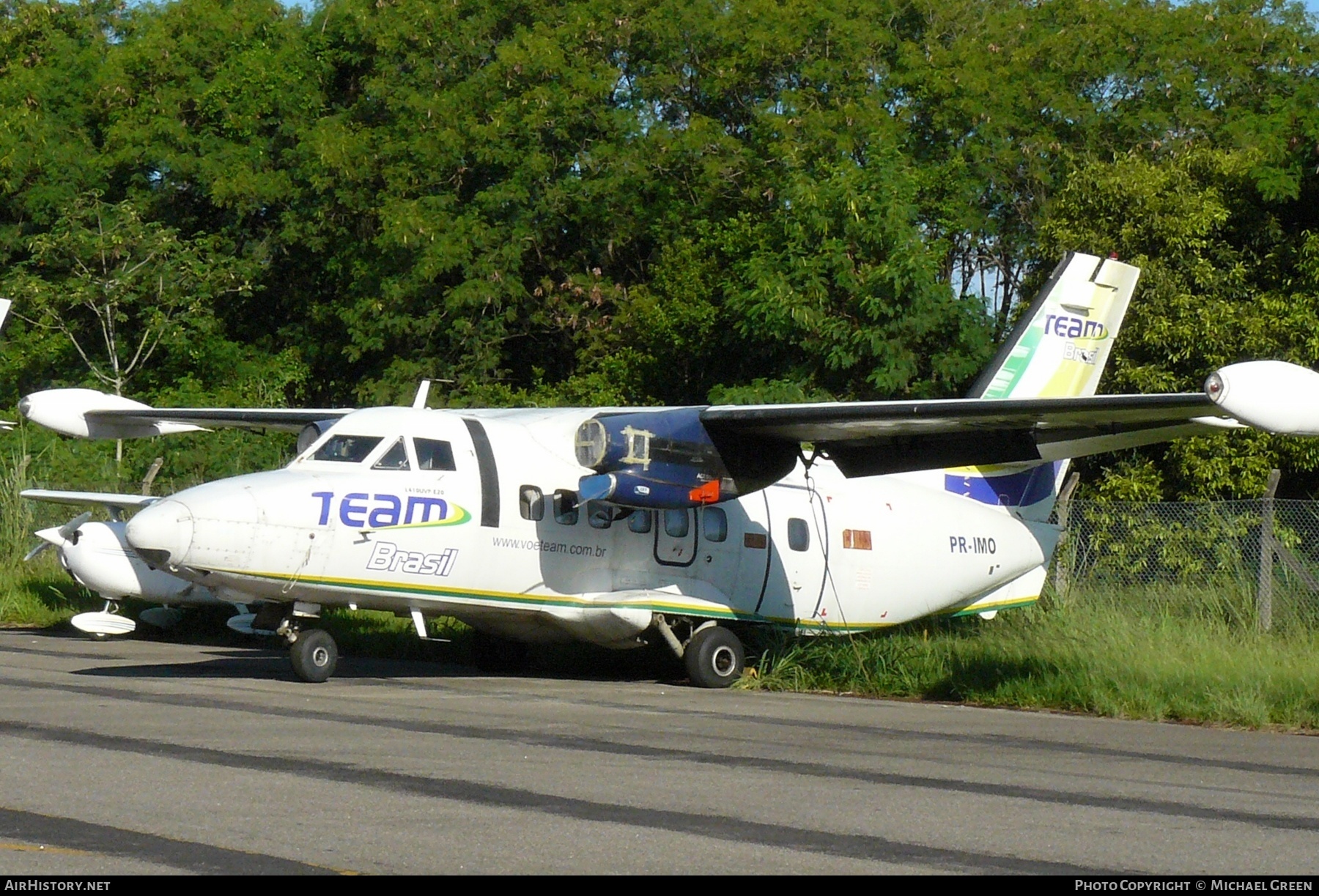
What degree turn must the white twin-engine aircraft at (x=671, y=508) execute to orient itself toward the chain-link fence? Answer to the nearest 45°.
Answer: approximately 180°

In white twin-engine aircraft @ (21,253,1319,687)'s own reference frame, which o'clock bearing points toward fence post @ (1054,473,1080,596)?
The fence post is roughly at 6 o'clock from the white twin-engine aircraft.

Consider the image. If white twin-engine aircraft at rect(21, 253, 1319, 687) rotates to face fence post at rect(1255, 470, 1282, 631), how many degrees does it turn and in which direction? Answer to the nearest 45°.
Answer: approximately 135° to its left

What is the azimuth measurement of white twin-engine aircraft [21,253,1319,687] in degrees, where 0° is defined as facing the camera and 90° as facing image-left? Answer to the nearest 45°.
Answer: approximately 45°
